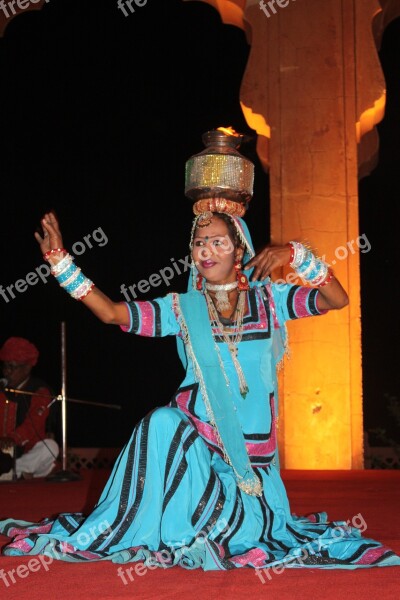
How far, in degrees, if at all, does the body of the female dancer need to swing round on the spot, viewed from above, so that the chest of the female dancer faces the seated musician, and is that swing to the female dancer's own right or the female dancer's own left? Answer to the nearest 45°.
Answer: approximately 180°

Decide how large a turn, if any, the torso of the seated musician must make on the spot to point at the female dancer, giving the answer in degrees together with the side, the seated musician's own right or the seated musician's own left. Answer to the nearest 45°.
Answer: approximately 45° to the seated musician's own left

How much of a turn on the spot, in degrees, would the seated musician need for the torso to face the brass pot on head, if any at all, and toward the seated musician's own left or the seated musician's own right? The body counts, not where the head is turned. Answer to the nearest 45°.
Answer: approximately 45° to the seated musician's own left

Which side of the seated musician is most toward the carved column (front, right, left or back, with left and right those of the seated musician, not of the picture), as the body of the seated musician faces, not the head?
left

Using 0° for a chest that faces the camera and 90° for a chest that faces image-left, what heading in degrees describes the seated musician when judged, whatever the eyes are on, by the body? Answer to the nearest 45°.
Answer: approximately 45°

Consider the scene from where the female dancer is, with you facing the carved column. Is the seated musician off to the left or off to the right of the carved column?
left

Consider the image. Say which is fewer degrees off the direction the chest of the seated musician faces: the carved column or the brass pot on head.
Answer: the brass pot on head

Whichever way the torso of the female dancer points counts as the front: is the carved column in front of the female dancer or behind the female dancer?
behind

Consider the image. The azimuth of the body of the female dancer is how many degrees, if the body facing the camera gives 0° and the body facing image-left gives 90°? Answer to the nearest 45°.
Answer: approximately 0°
